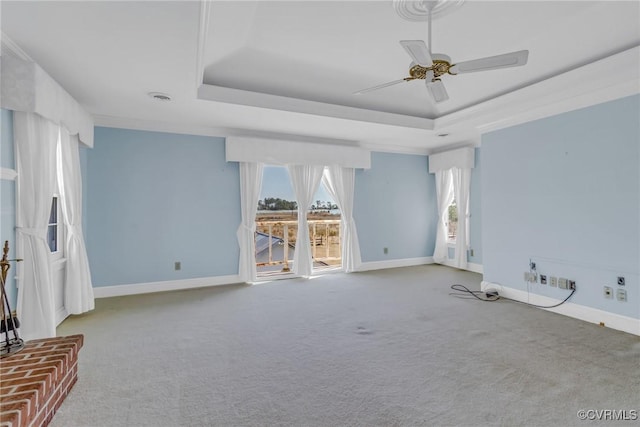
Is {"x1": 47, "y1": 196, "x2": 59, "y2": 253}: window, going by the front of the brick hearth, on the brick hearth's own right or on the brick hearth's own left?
on the brick hearth's own left

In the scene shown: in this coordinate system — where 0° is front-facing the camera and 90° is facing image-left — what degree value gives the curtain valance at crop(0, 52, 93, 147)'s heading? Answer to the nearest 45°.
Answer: approximately 270°

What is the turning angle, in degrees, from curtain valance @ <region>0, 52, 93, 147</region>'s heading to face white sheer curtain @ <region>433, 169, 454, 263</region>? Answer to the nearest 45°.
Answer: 0° — it already faces it

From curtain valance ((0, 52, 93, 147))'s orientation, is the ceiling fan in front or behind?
in front

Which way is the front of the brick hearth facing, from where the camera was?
facing to the right of the viewer

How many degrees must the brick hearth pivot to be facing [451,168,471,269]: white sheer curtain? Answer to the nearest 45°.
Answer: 0° — it already faces it

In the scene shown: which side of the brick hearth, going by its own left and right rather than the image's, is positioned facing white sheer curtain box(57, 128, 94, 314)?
left

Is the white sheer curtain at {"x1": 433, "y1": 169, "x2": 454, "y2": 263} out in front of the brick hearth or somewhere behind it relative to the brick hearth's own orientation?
in front

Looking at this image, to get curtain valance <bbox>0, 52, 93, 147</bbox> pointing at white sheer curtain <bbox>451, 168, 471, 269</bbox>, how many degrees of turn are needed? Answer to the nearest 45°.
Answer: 0° — it already faces it
